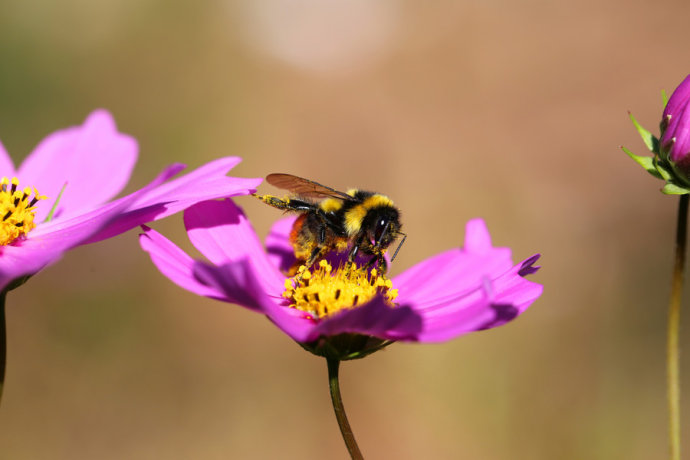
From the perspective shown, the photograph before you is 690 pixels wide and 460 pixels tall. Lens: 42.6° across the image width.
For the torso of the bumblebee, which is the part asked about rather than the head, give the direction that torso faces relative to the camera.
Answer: to the viewer's right
